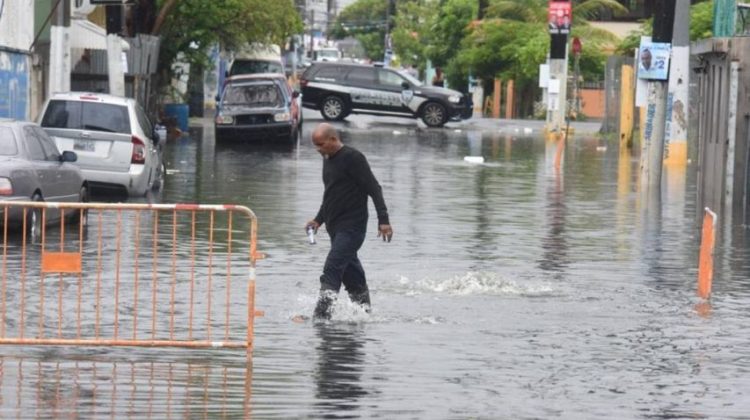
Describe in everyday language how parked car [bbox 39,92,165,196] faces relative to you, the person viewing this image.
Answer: facing away from the viewer

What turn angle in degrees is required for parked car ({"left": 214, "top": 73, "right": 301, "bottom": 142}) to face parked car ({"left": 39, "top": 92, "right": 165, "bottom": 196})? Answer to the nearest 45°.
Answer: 0° — it already faces it

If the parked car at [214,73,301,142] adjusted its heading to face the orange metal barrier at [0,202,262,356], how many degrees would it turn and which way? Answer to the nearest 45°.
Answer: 0° — it already faces it

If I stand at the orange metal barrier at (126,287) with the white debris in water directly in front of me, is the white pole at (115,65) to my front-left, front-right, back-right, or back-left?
front-left

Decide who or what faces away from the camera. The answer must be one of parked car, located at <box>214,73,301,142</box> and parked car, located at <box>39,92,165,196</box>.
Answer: parked car, located at <box>39,92,165,196</box>

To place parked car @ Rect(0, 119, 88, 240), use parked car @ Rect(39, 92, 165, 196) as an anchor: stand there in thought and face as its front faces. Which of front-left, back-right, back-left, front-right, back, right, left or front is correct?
back

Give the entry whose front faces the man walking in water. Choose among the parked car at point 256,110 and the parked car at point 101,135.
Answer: the parked car at point 256,110

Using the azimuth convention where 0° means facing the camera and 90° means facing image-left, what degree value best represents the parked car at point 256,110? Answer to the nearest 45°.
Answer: approximately 0°

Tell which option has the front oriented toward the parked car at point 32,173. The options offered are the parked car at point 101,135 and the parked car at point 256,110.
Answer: the parked car at point 256,110

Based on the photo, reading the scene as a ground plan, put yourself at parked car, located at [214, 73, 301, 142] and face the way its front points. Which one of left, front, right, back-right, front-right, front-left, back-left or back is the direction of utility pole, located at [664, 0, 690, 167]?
front-left

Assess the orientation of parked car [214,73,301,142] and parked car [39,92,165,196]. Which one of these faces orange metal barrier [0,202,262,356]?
parked car [214,73,301,142]

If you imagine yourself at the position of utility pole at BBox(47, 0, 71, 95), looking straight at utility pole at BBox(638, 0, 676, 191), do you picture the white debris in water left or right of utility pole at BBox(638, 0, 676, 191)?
left

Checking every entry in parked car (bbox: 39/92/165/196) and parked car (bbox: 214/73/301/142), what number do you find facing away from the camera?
1

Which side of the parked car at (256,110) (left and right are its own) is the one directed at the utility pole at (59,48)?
front

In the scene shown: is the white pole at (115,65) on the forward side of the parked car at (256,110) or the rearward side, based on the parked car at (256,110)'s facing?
on the forward side

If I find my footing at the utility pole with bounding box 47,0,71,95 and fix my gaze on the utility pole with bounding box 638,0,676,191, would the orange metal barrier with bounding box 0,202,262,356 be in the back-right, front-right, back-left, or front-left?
front-right

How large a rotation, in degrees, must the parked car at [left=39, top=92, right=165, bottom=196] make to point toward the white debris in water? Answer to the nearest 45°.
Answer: approximately 45° to its right
